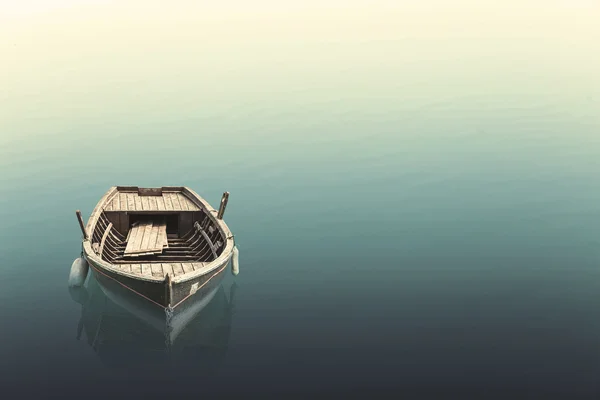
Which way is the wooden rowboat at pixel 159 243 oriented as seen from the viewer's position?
toward the camera

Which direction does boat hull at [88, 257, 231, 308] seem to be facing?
toward the camera
